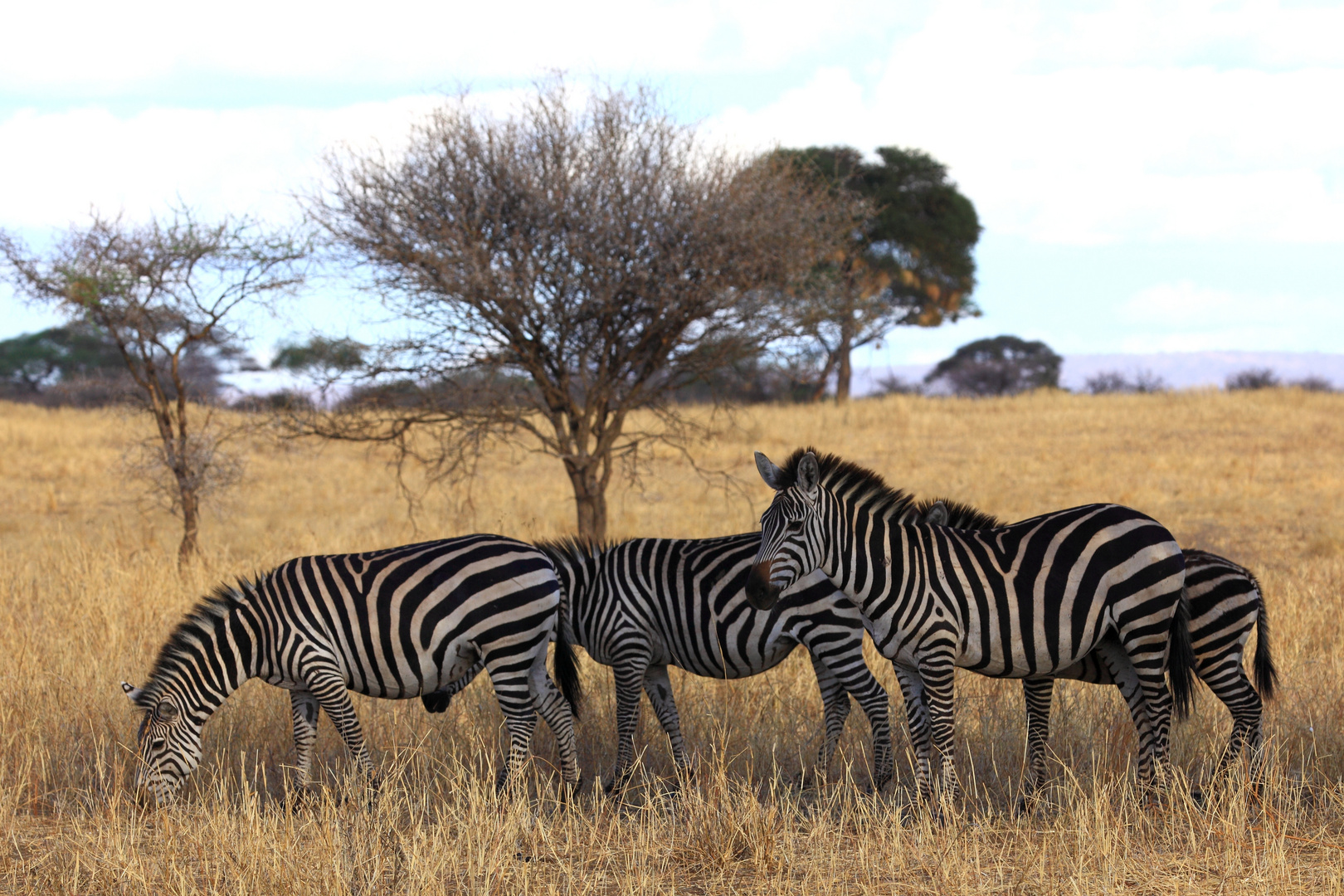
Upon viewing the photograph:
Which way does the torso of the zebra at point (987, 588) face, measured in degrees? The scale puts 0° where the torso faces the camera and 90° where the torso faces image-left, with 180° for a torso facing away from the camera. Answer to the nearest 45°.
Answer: approximately 90°

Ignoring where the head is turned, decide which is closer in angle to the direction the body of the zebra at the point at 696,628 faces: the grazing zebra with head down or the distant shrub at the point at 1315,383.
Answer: the grazing zebra with head down

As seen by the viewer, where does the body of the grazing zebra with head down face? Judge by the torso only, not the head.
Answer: to the viewer's left

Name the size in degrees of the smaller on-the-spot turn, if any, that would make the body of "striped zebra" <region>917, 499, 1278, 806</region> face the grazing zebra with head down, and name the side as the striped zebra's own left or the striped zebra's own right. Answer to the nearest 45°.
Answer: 0° — it already faces it

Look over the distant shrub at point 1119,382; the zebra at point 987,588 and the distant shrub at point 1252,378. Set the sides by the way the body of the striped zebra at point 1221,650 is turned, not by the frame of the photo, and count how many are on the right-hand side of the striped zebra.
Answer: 2

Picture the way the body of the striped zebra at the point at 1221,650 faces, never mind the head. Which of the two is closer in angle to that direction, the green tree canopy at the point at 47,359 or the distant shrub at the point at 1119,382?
the green tree canopy

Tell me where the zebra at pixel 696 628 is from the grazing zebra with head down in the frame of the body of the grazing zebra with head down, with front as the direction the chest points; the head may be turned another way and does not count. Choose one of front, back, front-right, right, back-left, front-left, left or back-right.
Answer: back

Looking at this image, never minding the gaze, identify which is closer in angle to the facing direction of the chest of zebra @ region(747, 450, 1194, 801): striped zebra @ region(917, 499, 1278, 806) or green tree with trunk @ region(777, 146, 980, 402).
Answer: the green tree with trunk

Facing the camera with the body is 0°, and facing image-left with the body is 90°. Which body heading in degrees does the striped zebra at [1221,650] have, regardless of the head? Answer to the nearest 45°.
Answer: approximately 90°
